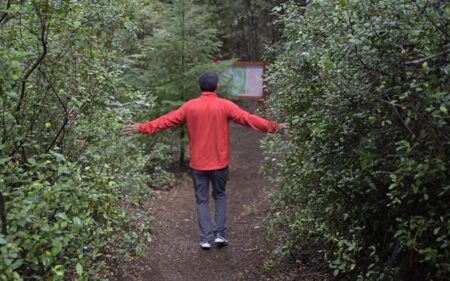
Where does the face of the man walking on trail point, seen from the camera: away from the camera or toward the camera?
away from the camera

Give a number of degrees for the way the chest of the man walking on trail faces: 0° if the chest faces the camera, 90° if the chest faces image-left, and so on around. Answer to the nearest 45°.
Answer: approximately 180°
